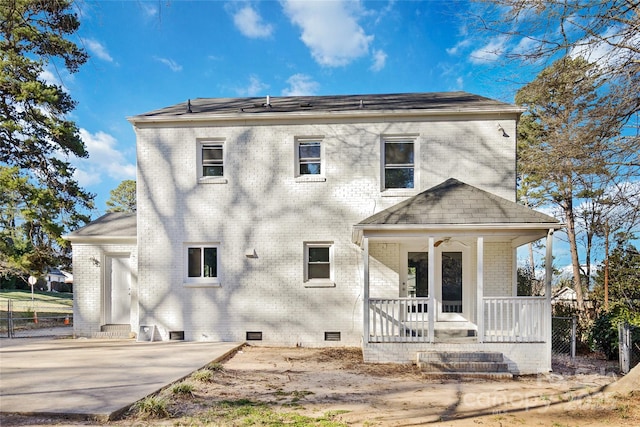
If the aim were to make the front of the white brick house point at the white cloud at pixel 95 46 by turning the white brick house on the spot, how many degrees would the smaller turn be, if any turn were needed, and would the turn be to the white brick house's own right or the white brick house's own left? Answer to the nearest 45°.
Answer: approximately 180°
